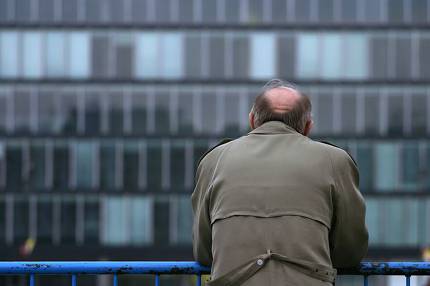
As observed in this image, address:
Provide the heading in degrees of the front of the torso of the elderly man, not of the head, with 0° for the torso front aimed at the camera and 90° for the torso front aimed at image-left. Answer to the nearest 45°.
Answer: approximately 180°
